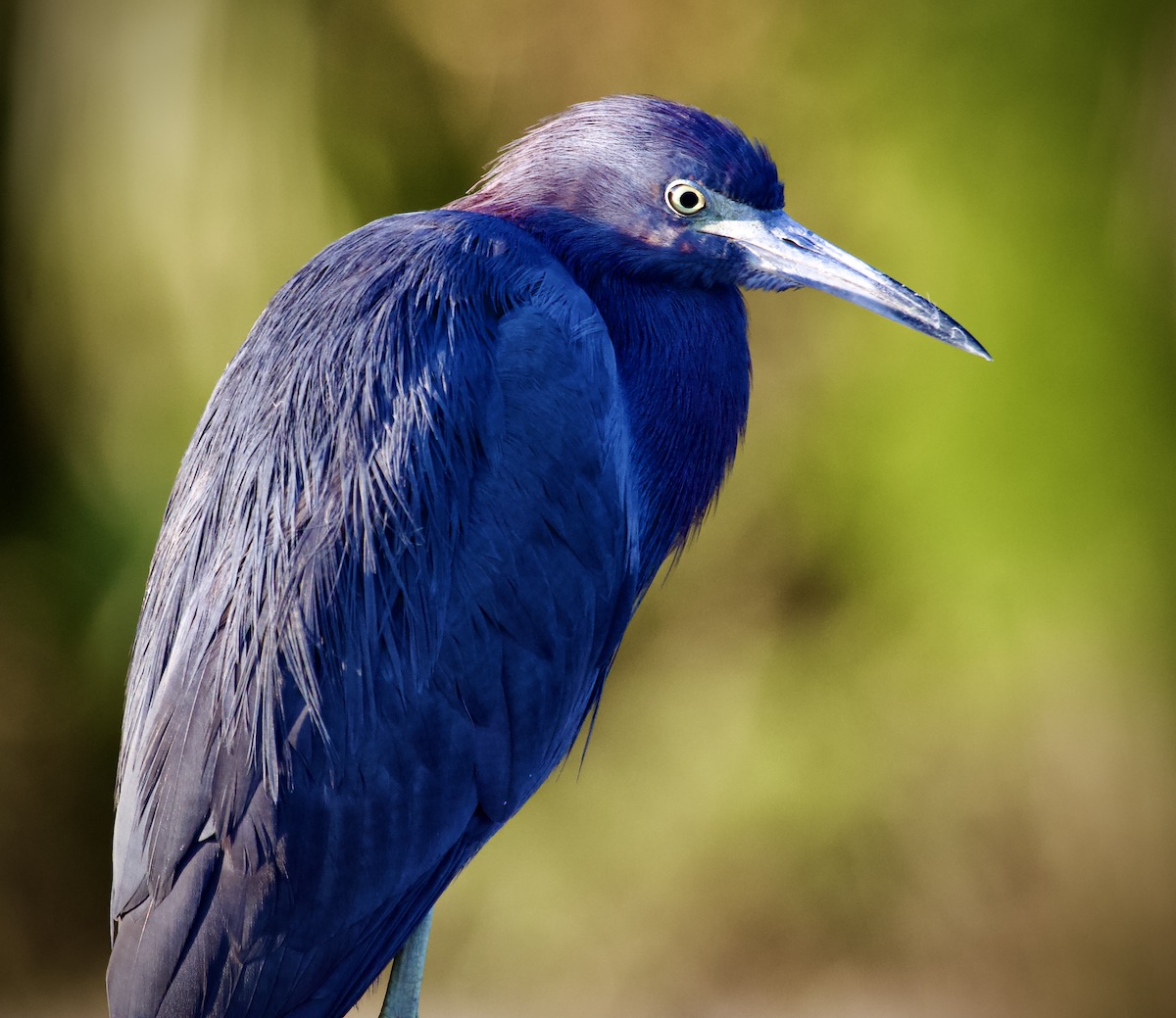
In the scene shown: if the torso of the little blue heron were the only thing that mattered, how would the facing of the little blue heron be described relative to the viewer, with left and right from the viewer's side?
facing to the right of the viewer
